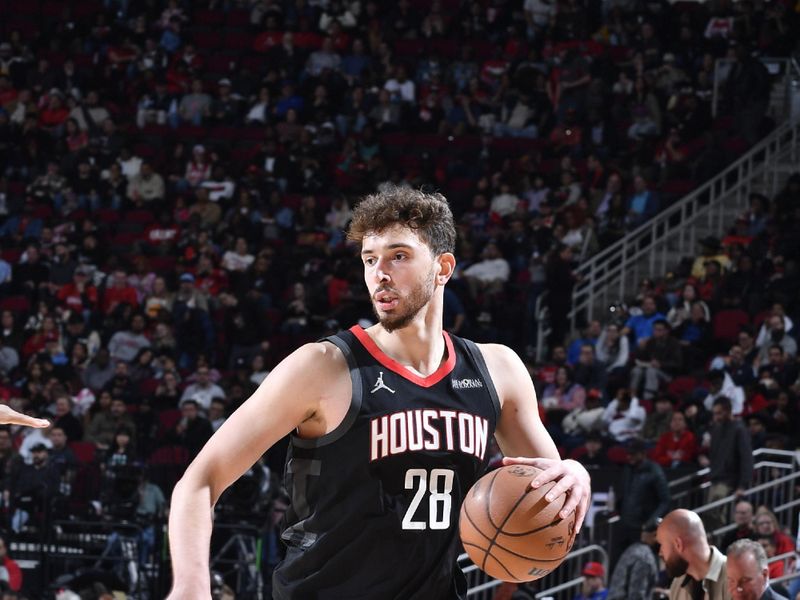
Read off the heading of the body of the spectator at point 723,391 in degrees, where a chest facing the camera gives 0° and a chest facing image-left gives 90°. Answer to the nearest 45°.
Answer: approximately 45°

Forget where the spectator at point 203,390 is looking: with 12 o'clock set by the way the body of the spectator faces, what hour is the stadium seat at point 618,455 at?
The stadium seat is roughly at 10 o'clock from the spectator.

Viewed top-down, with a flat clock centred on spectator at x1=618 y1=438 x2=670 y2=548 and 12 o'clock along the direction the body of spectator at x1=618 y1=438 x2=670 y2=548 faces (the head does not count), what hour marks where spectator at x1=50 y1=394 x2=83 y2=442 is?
spectator at x1=50 y1=394 x2=83 y2=442 is roughly at 2 o'clock from spectator at x1=618 y1=438 x2=670 y2=548.

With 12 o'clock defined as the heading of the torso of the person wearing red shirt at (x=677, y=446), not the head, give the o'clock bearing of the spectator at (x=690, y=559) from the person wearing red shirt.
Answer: The spectator is roughly at 12 o'clock from the person wearing red shirt.

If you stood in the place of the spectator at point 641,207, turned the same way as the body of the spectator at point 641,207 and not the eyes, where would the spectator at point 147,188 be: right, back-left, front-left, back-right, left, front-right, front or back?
front-right

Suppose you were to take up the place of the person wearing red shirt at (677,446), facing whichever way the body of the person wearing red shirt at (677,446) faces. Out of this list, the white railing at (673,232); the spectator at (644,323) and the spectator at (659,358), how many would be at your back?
3
